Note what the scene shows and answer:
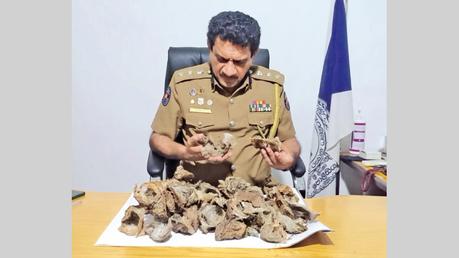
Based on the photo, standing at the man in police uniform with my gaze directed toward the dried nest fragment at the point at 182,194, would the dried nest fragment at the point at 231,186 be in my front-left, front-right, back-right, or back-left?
front-left

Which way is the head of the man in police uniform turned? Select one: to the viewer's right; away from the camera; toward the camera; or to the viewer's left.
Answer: toward the camera

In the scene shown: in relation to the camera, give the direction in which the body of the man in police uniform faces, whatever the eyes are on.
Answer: toward the camera

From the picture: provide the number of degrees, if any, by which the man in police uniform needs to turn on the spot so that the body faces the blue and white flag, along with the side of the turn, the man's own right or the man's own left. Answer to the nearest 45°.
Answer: approximately 135° to the man's own left
